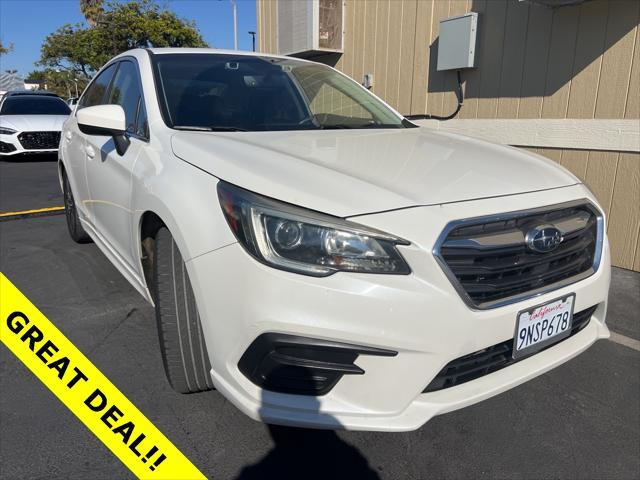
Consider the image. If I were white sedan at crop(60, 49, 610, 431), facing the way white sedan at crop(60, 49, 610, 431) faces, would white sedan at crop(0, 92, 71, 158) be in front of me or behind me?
behind

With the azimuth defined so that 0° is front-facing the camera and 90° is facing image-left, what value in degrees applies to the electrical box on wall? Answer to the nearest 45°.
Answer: approximately 45°

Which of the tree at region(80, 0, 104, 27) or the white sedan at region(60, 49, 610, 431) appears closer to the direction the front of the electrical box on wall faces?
the white sedan

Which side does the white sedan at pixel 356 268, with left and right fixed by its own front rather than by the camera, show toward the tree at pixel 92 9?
back

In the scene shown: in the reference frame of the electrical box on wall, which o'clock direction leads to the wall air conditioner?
The wall air conditioner is roughly at 3 o'clock from the electrical box on wall.

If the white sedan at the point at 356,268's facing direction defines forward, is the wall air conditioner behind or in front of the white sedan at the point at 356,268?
behind

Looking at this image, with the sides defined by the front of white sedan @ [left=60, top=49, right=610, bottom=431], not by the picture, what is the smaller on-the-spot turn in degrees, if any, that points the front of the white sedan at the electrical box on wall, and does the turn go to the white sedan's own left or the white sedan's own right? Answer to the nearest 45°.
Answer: approximately 135° to the white sedan's own left

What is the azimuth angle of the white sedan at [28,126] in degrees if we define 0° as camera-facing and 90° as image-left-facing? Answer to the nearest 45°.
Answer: approximately 0°

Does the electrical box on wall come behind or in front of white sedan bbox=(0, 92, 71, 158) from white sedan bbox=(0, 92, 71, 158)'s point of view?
in front

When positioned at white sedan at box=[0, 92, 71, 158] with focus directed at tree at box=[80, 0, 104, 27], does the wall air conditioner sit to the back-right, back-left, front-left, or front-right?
back-right

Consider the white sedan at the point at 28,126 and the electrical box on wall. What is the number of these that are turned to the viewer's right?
0

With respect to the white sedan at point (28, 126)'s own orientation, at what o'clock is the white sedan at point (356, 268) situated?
the white sedan at point (356, 268) is roughly at 12 o'clock from the white sedan at point (28, 126).

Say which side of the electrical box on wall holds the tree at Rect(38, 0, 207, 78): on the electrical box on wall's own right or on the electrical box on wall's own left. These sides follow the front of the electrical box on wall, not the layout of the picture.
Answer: on the electrical box on wall's own right

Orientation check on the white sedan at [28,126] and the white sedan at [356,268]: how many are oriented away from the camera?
0
